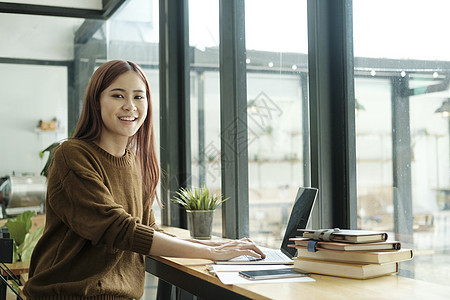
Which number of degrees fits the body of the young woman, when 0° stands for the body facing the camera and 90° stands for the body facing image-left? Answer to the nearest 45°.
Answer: approximately 315°

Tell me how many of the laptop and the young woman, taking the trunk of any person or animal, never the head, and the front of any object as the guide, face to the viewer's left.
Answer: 1

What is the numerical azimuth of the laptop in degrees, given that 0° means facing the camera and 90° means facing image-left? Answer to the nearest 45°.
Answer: approximately 90°

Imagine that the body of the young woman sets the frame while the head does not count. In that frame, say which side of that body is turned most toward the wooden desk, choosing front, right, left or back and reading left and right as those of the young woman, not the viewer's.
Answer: front

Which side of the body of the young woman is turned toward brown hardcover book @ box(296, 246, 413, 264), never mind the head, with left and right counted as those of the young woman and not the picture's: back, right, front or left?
front

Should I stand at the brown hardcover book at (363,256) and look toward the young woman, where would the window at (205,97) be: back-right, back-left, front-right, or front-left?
front-right

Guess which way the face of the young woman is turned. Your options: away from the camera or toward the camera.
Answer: toward the camera

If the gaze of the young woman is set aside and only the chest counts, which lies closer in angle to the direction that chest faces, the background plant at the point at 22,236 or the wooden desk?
the wooden desk
